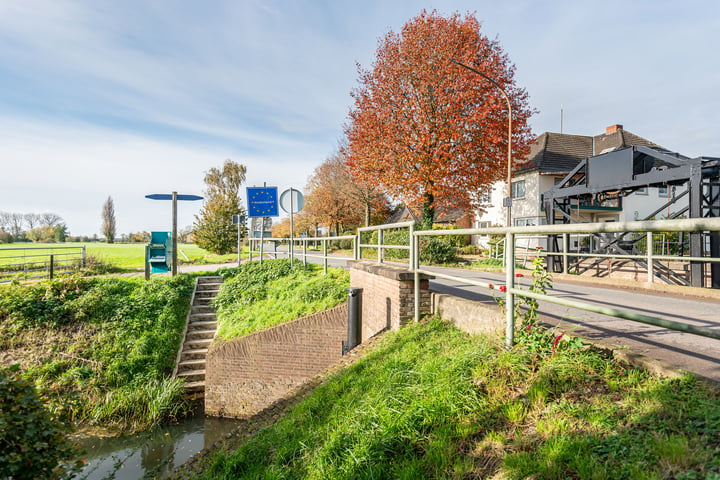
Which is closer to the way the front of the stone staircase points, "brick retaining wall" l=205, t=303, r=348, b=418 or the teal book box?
the brick retaining wall

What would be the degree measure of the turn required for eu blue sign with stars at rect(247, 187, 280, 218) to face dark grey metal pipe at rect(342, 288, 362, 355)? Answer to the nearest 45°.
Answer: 0° — it already faces it

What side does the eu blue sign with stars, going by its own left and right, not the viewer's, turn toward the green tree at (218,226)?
back

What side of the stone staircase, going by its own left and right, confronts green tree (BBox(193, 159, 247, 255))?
back

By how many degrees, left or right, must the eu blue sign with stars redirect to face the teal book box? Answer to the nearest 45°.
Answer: approximately 90° to its right

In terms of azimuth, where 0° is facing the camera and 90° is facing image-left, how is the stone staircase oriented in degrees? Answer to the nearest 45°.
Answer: approximately 0°

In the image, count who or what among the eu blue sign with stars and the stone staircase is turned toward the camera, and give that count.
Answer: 2

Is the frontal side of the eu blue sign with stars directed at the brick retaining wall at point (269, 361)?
yes

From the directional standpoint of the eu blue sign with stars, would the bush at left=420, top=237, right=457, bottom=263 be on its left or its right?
on its left
